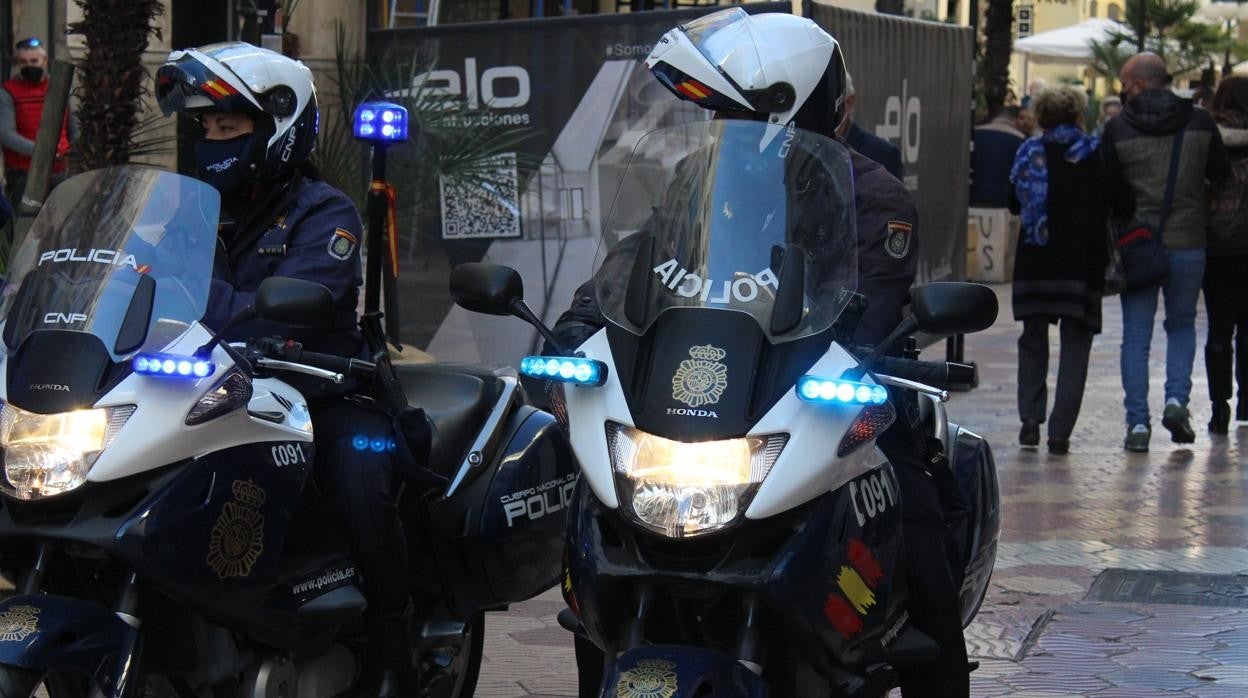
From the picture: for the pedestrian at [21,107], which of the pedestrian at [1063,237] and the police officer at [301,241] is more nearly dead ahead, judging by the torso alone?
the police officer

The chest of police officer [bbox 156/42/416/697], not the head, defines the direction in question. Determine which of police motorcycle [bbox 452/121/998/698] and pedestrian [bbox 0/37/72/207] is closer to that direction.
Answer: the police motorcycle

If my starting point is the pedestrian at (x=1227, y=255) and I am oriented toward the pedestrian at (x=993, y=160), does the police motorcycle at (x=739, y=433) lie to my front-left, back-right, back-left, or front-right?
back-left

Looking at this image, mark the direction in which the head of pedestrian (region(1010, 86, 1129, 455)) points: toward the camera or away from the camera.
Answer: away from the camera

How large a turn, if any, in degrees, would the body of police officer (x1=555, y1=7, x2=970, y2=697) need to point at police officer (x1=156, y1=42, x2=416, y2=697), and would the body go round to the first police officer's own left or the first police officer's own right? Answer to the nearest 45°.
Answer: approximately 45° to the first police officer's own right

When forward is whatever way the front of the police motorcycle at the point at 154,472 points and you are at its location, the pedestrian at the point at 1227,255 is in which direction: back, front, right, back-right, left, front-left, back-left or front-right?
back

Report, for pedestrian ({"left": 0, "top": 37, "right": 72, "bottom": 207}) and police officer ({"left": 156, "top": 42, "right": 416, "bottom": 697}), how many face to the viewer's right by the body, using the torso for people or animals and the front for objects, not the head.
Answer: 0

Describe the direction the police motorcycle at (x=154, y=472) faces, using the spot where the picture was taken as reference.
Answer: facing the viewer and to the left of the viewer

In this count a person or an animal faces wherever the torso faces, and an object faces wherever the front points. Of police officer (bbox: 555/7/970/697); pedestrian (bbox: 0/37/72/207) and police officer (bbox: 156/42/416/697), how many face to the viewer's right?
0

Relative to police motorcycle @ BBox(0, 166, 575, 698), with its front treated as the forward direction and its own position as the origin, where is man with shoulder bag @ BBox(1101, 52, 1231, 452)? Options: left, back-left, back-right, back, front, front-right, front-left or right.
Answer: back

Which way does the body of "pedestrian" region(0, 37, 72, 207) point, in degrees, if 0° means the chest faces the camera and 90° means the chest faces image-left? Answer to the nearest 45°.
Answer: approximately 0°

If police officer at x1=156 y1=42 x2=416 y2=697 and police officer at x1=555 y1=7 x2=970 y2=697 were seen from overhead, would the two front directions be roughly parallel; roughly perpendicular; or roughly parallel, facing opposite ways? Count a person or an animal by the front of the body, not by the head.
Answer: roughly parallel

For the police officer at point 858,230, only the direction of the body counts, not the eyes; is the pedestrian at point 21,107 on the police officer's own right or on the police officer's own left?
on the police officer's own right

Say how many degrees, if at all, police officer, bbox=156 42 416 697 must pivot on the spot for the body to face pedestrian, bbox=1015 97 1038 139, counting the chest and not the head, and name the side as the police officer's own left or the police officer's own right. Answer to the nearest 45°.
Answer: approximately 180°

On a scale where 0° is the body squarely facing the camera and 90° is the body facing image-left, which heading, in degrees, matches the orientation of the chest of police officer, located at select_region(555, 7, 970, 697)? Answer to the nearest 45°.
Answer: approximately 45°

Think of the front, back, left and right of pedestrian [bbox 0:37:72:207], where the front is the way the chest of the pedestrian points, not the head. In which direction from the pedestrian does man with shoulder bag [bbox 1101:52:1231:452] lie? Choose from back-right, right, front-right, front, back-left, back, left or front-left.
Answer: front-left

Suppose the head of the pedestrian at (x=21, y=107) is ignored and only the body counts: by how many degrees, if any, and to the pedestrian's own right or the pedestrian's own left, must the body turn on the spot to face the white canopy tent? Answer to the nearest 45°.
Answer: approximately 135° to the pedestrian's own left

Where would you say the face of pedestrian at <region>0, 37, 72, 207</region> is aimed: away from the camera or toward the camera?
toward the camera
